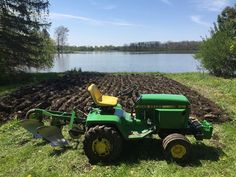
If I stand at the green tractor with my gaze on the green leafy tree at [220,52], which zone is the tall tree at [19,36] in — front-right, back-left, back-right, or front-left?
front-left

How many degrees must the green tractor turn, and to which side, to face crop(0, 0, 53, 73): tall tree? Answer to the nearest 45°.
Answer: approximately 135° to its left

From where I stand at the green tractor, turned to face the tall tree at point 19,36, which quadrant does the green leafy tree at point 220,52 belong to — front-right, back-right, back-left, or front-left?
front-right

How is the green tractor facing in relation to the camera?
to the viewer's right

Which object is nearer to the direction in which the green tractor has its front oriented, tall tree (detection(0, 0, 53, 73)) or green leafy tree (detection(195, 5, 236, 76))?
the green leafy tree

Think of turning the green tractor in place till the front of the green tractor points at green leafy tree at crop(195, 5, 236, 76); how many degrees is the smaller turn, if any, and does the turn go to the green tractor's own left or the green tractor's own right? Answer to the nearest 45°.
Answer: approximately 45° to the green tractor's own left

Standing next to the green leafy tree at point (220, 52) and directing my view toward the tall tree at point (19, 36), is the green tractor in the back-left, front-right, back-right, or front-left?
front-left
